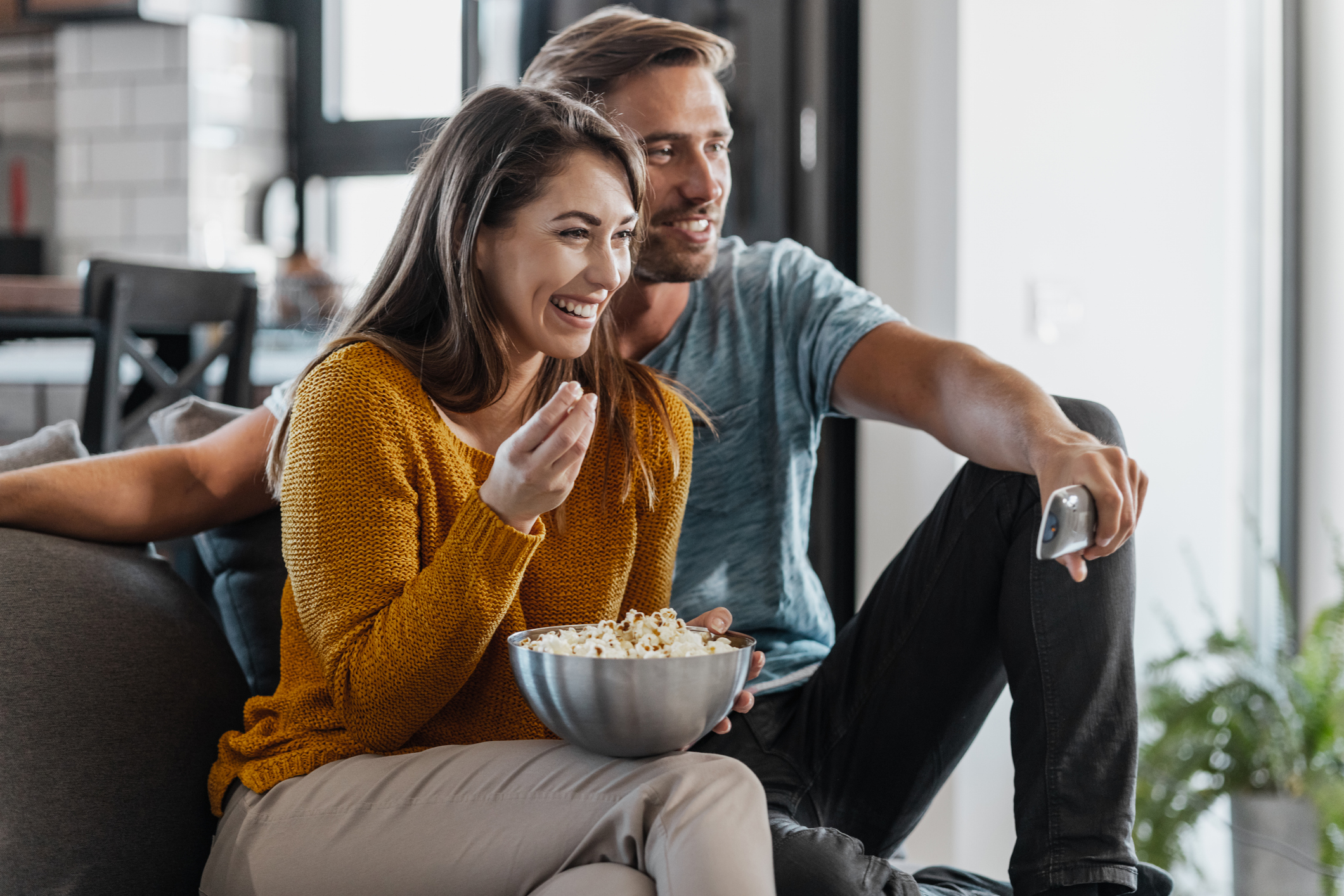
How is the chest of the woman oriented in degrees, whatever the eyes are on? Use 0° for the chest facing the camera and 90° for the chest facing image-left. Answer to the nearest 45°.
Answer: approximately 315°

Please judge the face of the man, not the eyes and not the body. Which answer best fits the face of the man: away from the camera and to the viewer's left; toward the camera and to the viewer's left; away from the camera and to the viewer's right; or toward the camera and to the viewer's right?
toward the camera and to the viewer's right

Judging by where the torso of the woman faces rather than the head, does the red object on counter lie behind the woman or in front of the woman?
behind

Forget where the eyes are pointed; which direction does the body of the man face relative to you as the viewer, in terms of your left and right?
facing the viewer and to the right of the viewer

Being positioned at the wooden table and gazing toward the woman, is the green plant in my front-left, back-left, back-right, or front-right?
front-left

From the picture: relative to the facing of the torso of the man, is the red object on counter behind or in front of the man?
behind

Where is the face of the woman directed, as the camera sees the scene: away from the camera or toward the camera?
toward the camera

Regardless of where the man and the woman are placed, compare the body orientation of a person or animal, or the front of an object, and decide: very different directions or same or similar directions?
same or similar directions

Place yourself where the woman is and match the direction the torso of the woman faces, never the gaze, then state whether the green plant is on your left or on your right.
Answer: on your left

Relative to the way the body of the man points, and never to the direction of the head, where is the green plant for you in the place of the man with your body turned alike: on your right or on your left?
on your left

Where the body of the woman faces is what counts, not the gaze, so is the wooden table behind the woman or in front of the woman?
behind
